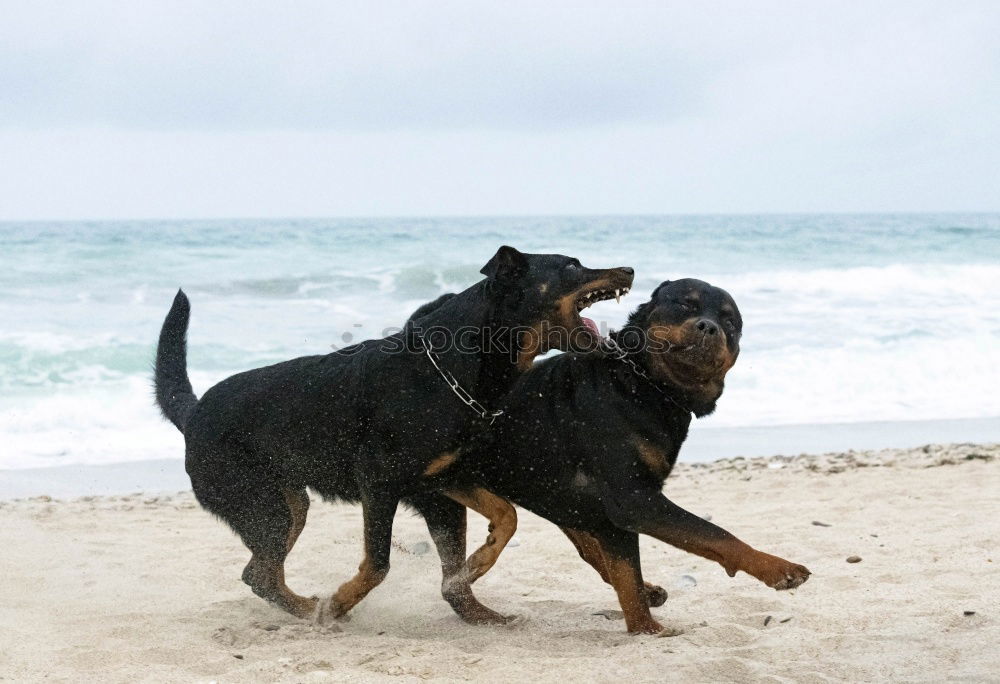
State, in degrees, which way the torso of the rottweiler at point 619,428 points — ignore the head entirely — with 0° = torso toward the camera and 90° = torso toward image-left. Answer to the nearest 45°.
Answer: approximately 315°

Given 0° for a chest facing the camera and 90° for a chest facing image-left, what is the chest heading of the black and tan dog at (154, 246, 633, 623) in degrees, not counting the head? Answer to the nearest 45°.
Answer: approximately 270°
